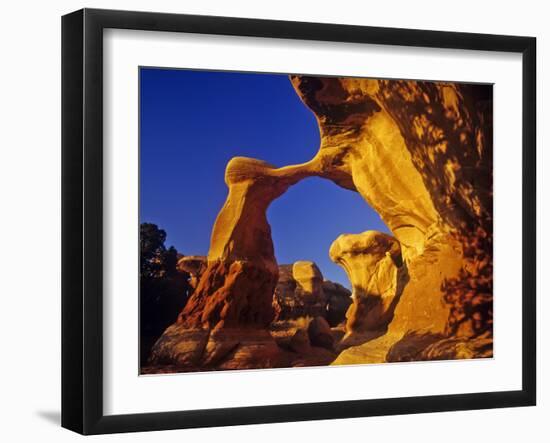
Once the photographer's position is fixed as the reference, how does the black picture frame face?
facing the viewer and to the right of the viewer
